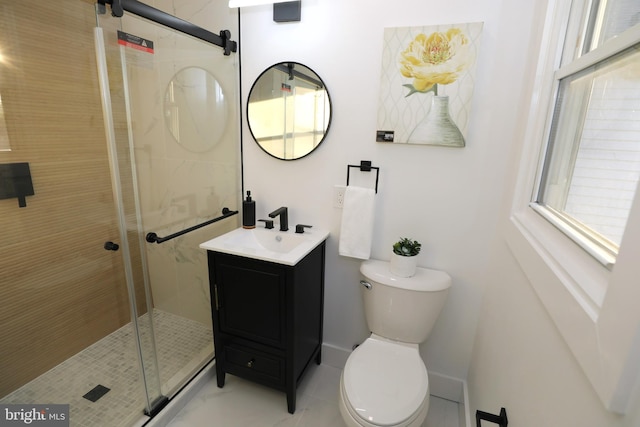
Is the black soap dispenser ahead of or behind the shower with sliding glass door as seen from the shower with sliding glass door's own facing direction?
ahead

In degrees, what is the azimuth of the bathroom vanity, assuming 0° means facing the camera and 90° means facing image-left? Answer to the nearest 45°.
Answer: approximately 45°

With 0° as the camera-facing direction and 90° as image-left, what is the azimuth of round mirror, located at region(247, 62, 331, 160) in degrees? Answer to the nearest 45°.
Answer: approximately 45°

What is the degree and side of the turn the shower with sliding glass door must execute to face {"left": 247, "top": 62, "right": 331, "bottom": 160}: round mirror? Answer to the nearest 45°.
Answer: approximately 45° to its left

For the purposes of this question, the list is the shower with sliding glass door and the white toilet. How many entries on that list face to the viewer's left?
0

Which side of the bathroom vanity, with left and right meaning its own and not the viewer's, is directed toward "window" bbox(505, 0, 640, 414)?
left

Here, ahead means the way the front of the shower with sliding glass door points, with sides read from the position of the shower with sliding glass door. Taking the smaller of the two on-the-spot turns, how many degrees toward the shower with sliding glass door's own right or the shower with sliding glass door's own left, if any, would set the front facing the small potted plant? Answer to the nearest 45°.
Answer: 0° — it already faces it

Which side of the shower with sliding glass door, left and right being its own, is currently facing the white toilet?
front

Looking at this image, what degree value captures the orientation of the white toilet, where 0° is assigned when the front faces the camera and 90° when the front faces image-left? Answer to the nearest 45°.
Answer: approximately 0°

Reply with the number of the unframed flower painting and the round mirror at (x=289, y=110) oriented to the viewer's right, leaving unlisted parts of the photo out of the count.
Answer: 0

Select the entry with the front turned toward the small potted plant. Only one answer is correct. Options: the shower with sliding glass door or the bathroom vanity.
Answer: the shower with sliding glass door
